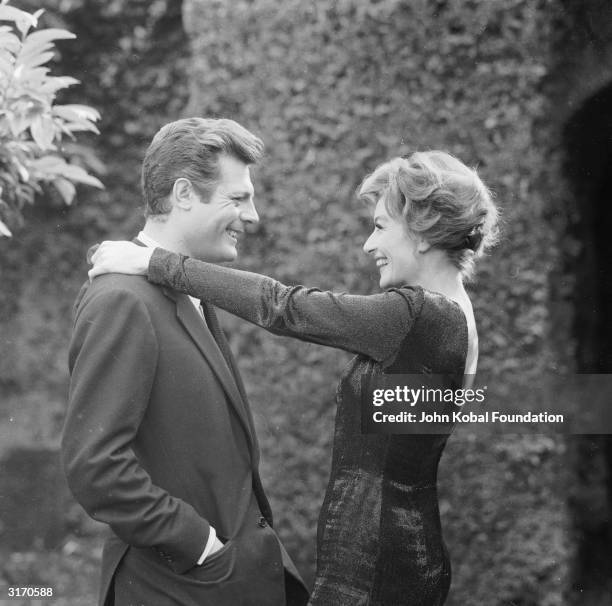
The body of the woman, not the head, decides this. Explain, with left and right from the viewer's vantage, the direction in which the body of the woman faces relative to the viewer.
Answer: facing to the left of the viewer

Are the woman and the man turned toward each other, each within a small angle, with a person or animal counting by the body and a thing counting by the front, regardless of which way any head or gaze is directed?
yes

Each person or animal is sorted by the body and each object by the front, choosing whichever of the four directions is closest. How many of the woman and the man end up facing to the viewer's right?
1

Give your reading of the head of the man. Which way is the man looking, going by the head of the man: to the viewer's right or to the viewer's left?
to the viewer's right

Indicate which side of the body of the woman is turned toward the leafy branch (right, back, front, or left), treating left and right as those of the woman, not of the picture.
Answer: front

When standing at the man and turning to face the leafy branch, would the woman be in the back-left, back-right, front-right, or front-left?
back-right

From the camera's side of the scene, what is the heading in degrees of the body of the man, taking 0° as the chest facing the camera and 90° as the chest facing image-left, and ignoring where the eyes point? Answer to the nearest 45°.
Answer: approximately 270°

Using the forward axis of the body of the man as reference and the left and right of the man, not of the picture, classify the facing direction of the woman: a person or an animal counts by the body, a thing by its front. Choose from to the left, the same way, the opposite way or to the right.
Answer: the opposite way
